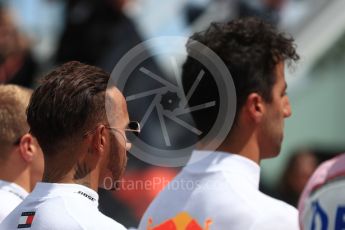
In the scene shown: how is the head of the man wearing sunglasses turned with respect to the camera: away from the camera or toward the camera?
away from the camera

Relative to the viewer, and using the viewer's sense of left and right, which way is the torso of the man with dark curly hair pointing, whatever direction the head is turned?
facing away from the viewer and to the right of the viewer

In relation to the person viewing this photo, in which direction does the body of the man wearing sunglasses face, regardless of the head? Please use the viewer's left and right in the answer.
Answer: facing away from the viewer and to the right of the viewer
